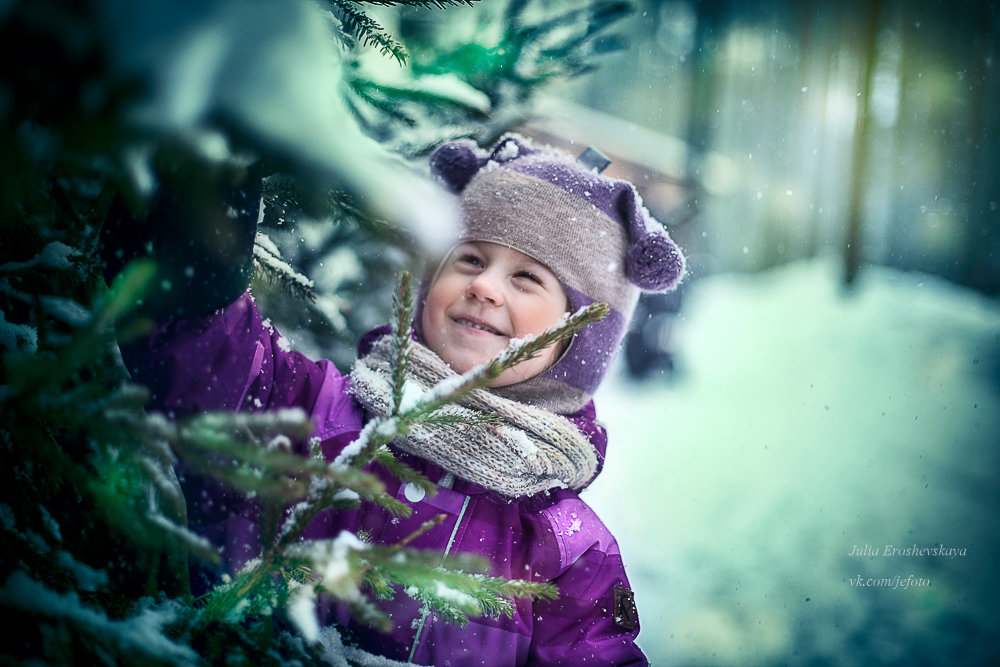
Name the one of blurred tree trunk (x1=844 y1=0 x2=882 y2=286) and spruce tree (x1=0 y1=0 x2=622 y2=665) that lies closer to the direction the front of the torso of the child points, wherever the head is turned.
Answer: the spruce tree

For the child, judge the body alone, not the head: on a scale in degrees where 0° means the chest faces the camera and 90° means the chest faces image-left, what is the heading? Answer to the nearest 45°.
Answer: approximately 45°

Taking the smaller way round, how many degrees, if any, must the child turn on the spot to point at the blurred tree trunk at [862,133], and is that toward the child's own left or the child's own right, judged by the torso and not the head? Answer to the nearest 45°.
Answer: approximately 180°
